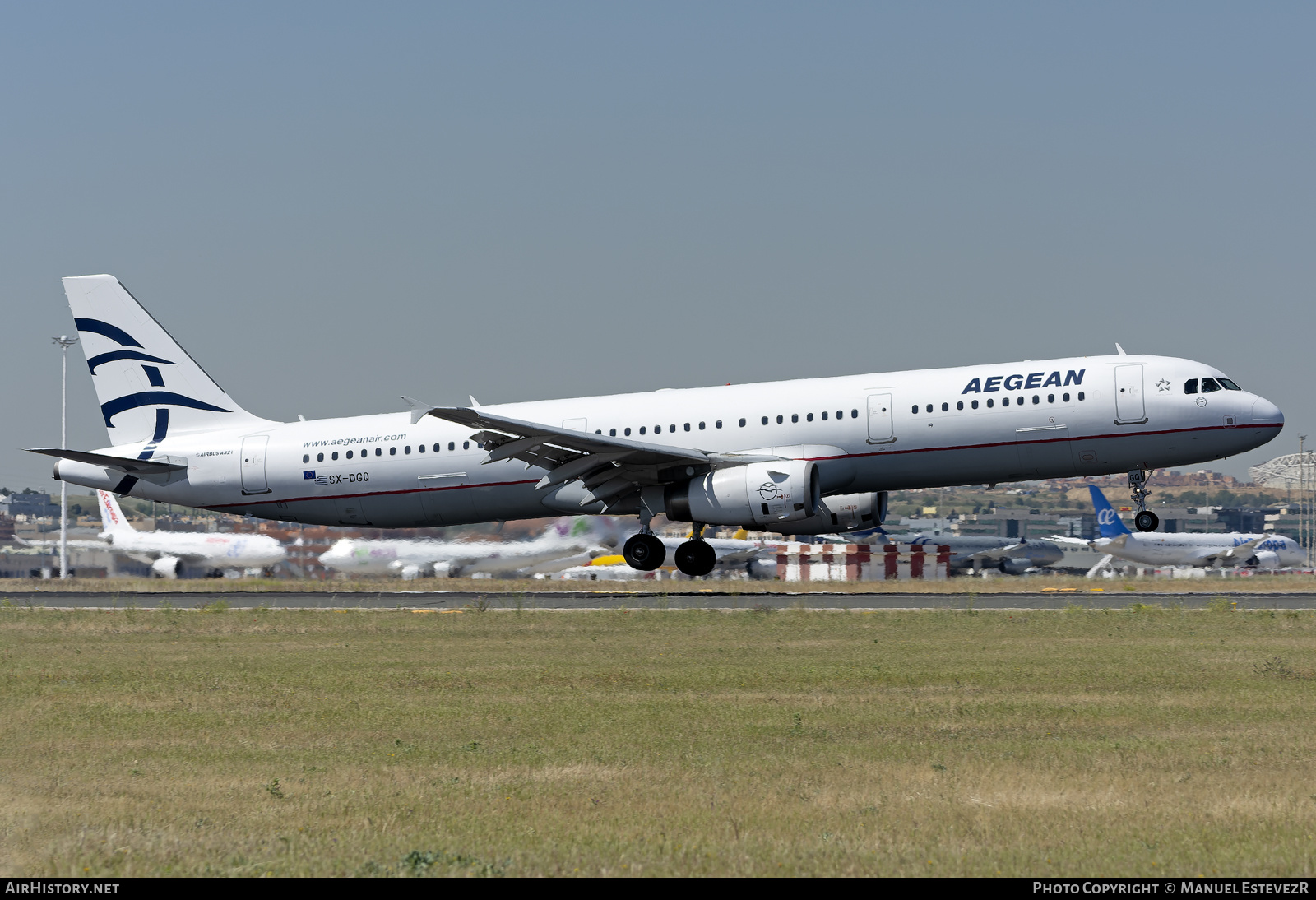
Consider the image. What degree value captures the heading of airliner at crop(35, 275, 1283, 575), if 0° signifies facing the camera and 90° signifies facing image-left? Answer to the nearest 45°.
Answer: approximately 270°
